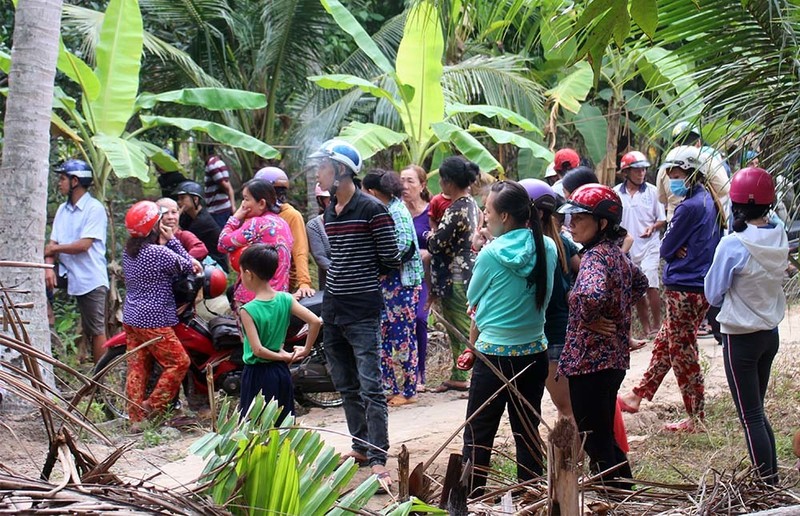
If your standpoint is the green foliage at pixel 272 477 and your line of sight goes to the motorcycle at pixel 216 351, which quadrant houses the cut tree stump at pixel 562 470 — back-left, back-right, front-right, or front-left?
back-right

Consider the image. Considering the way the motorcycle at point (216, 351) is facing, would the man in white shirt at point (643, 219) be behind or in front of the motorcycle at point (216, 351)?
behind

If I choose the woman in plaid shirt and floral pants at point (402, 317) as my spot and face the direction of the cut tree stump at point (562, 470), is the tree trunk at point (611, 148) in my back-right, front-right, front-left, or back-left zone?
back-left

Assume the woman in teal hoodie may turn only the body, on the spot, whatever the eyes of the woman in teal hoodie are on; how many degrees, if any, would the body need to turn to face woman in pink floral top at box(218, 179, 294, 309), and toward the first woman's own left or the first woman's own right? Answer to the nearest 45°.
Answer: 0° — they already face them

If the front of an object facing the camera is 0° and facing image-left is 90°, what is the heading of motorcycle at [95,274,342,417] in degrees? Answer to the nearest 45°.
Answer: approximately 90°

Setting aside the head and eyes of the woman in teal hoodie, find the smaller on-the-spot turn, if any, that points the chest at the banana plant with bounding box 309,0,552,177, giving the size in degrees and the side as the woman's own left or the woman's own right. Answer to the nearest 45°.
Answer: approximately 45° to the woman's own right

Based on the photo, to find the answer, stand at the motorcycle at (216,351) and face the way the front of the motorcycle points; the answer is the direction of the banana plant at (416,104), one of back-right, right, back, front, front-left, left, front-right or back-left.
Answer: back-right

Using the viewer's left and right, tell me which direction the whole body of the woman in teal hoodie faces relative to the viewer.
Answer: facing away from the viewer and to the left of the viewer

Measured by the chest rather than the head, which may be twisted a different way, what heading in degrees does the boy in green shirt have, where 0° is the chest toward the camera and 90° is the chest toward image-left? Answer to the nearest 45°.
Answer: approximately 135°
